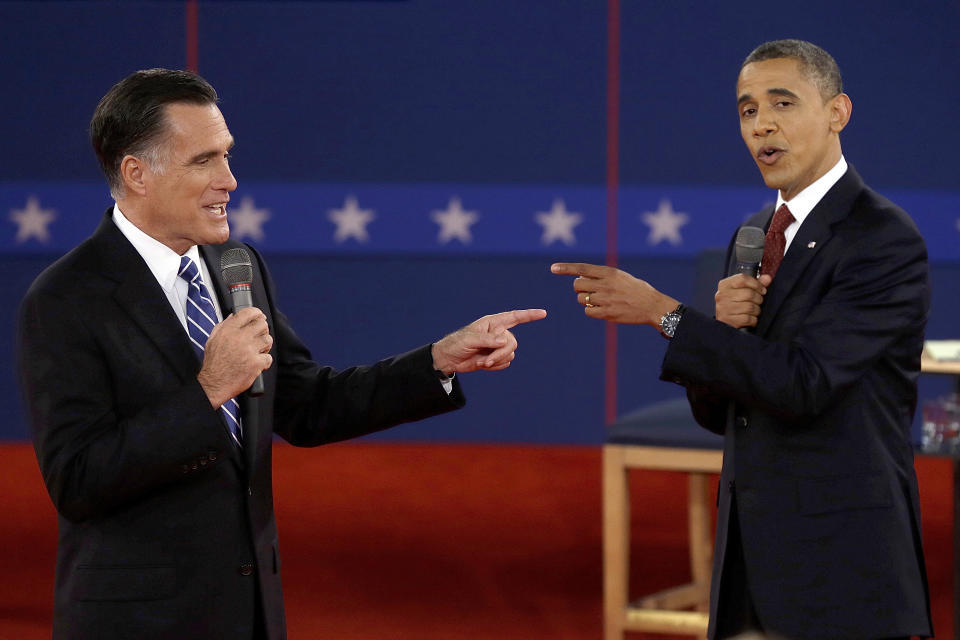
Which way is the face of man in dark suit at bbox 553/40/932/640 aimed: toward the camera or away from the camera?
toward the camera

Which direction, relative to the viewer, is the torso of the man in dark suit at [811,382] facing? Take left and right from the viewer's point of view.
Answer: facing the viewer and to the left of the viewer

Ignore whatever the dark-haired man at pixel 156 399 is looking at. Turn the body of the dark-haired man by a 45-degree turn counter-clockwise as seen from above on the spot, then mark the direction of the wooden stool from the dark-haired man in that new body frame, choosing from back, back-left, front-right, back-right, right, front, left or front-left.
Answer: front-left

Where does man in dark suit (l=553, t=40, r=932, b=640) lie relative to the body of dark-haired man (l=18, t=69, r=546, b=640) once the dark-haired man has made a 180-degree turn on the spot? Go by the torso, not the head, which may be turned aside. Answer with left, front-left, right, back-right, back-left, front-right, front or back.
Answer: back-right

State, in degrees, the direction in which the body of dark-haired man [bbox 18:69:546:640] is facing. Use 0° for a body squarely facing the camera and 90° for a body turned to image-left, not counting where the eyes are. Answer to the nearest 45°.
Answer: approximately 315°
